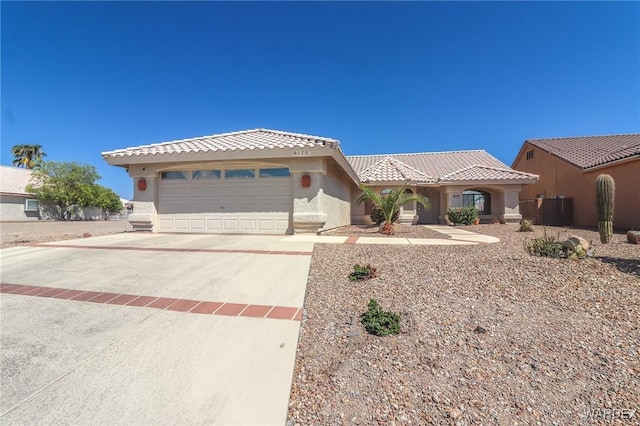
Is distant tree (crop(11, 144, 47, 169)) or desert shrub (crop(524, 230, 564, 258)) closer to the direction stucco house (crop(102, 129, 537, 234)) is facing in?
the desert shrub

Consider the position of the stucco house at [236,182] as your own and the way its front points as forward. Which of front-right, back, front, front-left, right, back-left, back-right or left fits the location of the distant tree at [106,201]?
back-right

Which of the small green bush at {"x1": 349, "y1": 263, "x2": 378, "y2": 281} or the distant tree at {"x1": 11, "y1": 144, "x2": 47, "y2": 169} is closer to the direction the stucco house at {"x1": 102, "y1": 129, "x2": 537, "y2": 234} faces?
the small green bush

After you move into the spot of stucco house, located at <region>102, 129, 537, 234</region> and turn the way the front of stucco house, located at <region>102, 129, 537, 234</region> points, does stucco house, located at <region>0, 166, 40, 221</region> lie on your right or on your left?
on your right

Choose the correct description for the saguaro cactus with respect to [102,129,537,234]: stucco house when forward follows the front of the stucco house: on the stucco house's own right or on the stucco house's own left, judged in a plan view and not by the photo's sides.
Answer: on the stucco house's own left

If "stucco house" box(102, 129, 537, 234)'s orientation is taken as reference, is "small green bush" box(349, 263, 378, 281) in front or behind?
in front

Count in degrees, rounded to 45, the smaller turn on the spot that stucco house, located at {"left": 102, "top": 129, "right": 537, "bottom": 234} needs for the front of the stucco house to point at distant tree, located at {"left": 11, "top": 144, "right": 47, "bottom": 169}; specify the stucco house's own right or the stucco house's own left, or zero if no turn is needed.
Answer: approximately 135° to the stucco house's own right

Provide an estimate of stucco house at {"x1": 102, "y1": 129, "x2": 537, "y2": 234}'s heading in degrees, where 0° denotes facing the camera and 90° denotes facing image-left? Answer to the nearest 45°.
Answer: approximately 0°

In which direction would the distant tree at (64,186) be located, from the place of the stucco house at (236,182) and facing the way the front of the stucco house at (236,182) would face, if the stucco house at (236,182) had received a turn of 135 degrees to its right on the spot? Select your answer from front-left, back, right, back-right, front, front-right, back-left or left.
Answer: front

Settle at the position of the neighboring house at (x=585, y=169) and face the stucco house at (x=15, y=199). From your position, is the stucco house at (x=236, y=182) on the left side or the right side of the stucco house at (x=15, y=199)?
left

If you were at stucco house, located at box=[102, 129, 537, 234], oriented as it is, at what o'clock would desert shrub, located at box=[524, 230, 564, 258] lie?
The desert shrub is roughly at 10 o'clock from the stucco house.

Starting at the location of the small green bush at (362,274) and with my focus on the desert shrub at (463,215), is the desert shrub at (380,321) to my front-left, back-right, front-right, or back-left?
back-right
